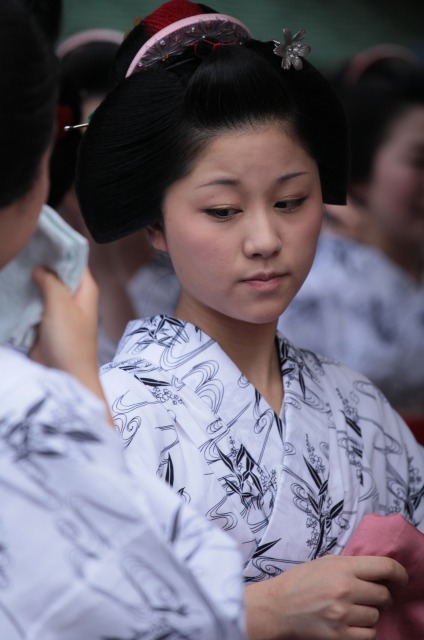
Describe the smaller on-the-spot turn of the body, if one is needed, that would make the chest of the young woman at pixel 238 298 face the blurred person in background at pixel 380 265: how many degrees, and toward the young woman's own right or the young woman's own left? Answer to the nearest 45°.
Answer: approximately 135° to the young woman's own left

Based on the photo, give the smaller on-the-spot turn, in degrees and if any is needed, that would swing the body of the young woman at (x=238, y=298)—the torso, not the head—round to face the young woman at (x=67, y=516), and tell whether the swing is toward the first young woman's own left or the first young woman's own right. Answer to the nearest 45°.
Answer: approximately 45° to the first young woman's own right

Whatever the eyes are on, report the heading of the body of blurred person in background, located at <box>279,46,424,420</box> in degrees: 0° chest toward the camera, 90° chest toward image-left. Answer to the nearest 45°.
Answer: approximately 315°

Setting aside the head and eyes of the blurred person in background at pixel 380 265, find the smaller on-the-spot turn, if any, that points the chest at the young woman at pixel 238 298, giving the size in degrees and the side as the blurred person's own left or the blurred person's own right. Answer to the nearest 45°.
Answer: approximately 45° to the blurred person's own right

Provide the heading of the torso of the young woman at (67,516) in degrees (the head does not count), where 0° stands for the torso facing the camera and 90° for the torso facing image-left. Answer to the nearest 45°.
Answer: approximately 225°
